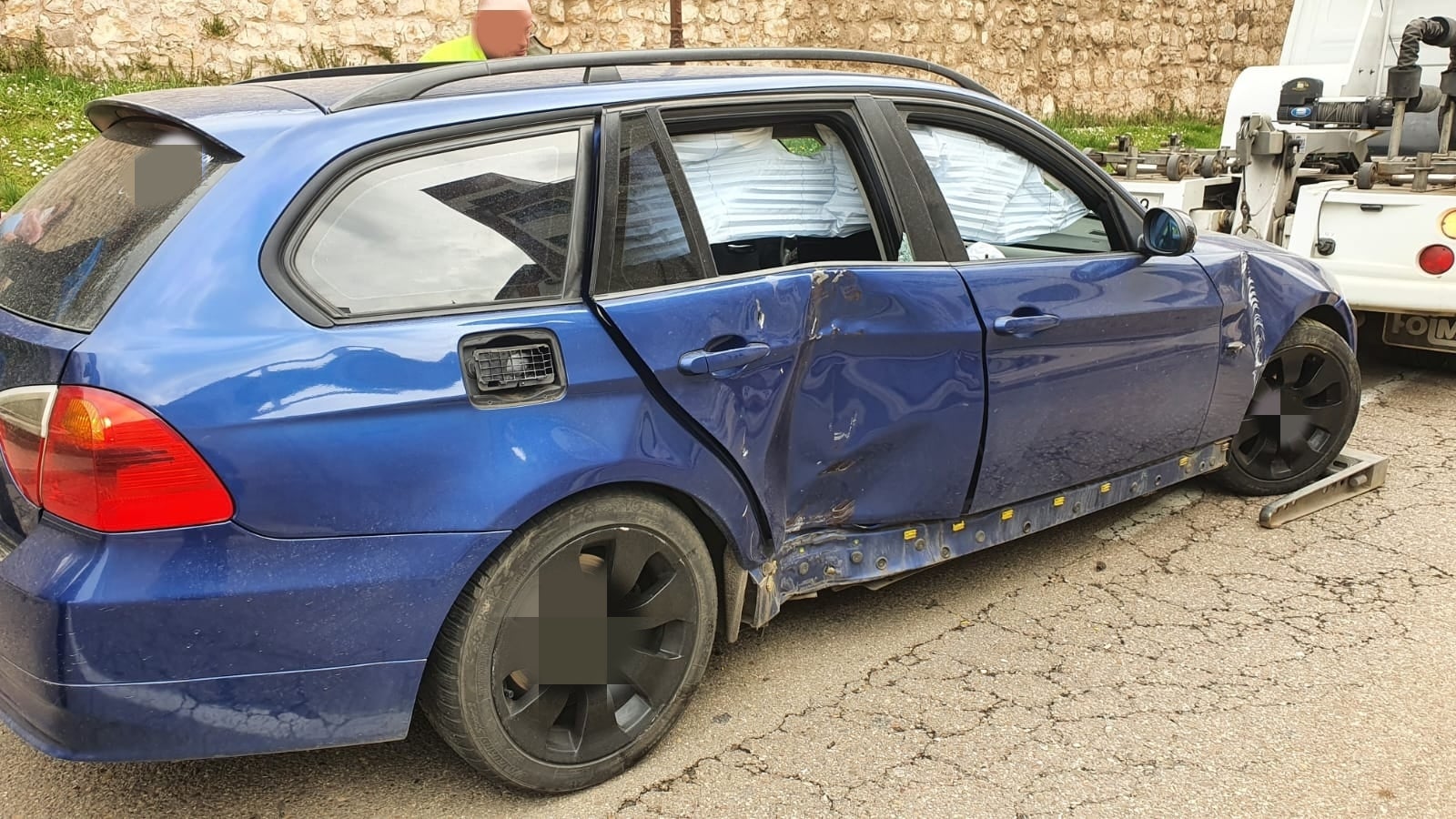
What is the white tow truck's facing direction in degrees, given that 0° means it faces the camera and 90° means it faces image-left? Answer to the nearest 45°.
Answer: approximately 225°

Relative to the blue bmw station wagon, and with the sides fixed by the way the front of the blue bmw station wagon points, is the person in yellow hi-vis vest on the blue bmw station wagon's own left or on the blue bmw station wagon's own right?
on the blue bmw station wagon's own left

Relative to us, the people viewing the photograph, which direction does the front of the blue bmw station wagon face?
facing away from the viewer and to the right of the viewer

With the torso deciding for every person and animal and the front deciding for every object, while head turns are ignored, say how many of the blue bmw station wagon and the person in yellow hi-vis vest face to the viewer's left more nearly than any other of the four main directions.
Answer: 0

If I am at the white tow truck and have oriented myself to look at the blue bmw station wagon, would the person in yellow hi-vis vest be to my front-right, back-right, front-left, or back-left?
front-right

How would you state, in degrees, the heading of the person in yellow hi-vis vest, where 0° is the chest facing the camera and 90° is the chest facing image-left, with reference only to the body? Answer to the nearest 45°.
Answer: approximately 270°

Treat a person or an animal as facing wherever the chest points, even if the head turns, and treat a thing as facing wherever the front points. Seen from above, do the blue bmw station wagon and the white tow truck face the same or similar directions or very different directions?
same or similar directions

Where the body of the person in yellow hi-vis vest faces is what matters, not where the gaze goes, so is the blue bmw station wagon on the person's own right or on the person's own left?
on the person's own right

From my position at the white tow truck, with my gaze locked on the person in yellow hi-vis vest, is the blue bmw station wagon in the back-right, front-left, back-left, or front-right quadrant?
front-left

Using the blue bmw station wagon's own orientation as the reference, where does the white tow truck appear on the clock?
The white tow truck is roughly at 12 o'clock from the blue bmw station wagon.
